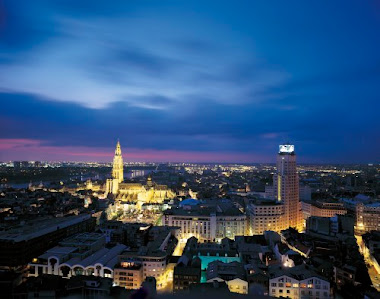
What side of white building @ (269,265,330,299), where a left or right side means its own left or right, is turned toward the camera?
front

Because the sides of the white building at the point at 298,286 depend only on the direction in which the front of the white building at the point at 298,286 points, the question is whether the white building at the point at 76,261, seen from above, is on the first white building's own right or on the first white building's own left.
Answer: on the first white building's own right

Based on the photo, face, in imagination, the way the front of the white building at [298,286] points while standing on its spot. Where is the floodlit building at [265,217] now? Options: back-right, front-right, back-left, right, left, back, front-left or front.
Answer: back

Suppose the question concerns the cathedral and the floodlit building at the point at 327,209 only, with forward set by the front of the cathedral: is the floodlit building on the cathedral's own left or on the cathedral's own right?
on the cathedral's own left

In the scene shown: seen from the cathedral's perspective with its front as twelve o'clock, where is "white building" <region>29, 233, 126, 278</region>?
The white building is roughly at 9 o'clock from the cathedral.

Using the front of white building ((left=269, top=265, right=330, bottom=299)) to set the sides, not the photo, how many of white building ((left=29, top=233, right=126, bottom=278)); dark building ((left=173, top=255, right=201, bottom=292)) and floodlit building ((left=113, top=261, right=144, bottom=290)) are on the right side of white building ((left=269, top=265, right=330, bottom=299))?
3

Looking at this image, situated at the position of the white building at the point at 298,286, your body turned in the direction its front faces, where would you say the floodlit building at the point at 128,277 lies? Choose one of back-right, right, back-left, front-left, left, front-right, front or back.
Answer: right

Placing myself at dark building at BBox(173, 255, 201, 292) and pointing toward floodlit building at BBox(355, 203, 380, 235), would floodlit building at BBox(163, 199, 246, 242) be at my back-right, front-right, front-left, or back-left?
front-left

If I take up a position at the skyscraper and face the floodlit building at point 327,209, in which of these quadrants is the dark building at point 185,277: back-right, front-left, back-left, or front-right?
back-right

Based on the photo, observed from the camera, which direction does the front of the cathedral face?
facing to the left of the viewer

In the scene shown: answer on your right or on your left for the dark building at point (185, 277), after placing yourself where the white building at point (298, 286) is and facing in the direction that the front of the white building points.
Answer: on your right

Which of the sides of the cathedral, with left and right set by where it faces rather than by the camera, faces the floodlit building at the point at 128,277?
left

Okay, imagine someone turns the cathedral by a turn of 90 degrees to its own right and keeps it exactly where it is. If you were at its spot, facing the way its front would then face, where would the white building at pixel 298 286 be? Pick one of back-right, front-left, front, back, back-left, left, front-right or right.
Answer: back

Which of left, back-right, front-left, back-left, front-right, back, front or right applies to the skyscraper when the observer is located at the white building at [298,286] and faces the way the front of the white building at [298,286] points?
back

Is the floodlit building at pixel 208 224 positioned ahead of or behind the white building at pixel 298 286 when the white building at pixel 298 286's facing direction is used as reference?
behind
